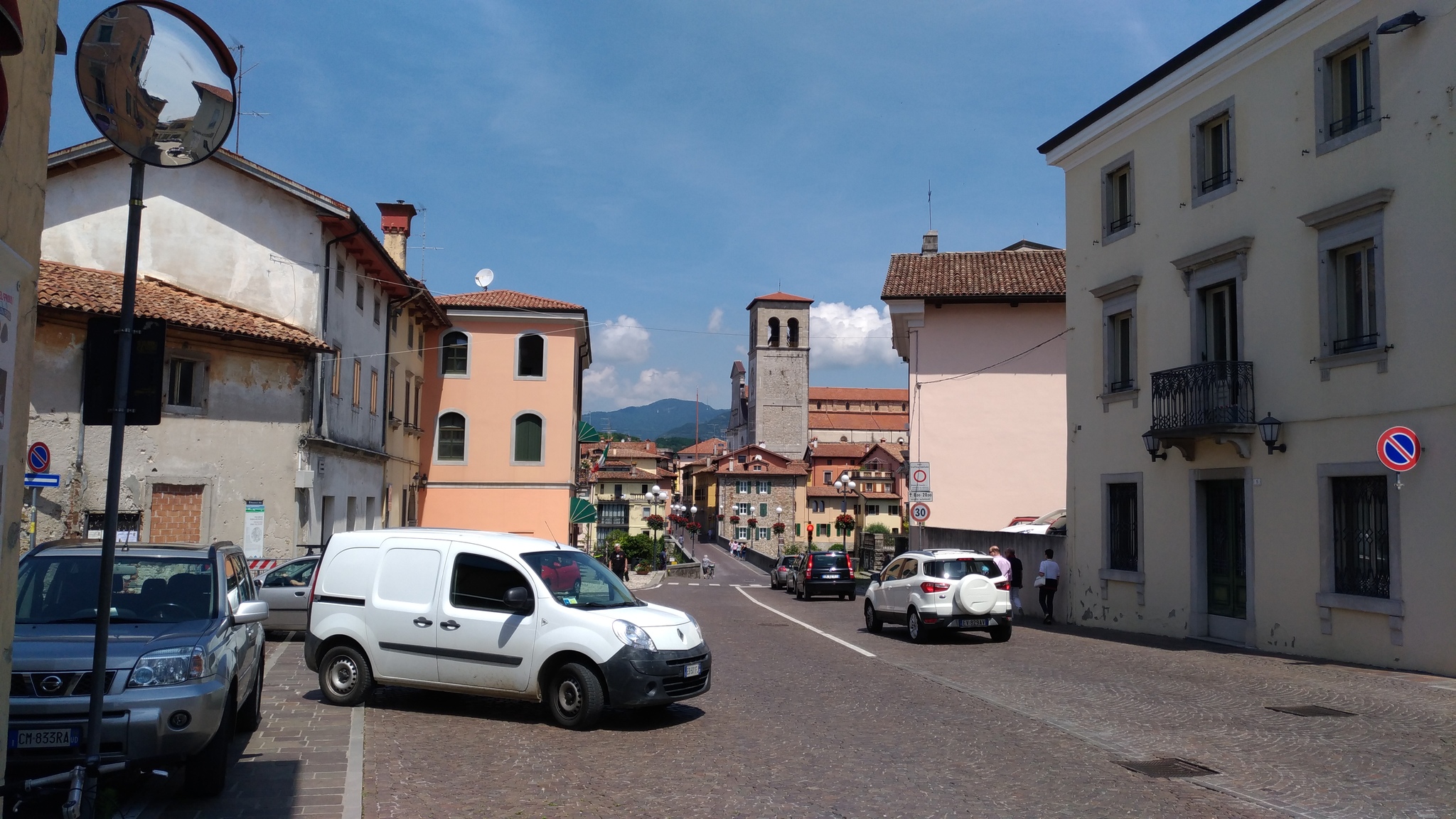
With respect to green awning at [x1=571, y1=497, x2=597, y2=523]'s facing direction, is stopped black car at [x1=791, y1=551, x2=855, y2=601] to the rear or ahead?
ahead

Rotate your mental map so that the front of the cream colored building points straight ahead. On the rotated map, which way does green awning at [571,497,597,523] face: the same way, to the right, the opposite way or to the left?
the opposite way

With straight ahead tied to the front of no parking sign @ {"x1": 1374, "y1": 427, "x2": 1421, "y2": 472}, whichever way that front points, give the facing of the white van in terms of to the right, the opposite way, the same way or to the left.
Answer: to the left

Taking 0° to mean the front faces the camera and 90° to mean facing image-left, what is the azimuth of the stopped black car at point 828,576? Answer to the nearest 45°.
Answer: approximately 180°

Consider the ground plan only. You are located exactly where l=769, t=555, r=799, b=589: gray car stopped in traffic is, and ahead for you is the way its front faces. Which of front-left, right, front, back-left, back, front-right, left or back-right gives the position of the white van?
back-left

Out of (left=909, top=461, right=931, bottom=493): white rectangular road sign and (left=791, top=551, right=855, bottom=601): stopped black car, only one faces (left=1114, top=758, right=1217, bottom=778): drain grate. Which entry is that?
the white rectangular road sign

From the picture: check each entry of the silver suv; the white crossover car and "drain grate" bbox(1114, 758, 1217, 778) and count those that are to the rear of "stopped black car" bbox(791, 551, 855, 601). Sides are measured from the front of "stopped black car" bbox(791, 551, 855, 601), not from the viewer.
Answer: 3

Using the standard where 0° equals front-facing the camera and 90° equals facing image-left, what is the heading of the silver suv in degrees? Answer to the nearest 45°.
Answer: approximately 0°

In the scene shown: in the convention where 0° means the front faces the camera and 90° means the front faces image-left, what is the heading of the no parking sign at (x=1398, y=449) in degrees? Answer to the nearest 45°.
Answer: approximately 0°

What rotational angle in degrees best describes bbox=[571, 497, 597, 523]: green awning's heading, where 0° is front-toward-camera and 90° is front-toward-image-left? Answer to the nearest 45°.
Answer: approximately 270°

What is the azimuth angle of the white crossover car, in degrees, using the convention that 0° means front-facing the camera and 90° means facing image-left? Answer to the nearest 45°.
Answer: approximately 135°

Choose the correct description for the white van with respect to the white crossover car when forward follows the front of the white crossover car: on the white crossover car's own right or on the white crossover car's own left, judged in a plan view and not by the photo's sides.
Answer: on the white crossover car's own left
